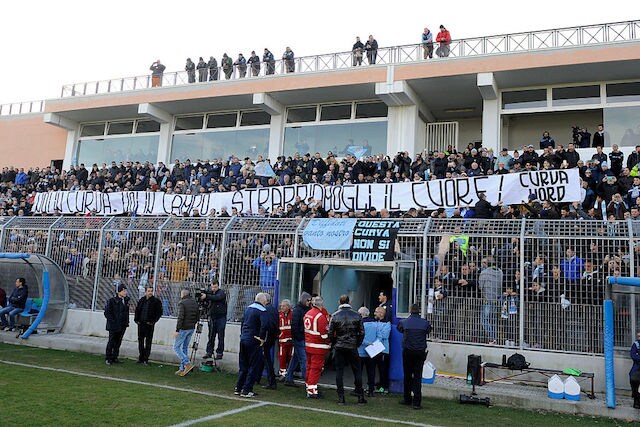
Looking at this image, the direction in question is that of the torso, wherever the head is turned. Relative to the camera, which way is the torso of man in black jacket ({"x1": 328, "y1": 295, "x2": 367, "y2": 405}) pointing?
away from the camera

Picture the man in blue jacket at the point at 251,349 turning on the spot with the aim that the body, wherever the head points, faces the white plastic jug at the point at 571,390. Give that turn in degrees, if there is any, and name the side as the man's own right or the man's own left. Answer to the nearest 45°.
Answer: approximately 45° to the man's own right

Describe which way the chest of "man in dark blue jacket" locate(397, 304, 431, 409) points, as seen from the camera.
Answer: away from the camera

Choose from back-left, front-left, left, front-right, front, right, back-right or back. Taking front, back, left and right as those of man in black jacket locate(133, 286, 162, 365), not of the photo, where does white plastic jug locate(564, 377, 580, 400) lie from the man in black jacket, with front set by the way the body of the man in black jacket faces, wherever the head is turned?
front-left

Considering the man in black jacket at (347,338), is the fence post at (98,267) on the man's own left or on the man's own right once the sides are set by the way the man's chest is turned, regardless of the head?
on the man's own left

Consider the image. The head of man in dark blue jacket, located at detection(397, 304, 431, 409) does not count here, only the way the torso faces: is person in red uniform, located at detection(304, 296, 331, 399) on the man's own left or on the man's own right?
on the man's own left

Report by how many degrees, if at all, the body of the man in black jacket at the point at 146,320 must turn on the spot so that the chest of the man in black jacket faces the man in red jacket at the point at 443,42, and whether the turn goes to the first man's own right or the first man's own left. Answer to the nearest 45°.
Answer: approximately 135° to the first man's own left

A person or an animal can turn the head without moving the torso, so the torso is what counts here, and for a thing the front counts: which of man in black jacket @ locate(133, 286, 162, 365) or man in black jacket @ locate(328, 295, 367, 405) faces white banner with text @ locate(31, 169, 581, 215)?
man in black jacket @ locate(328, 295, 367, 405)

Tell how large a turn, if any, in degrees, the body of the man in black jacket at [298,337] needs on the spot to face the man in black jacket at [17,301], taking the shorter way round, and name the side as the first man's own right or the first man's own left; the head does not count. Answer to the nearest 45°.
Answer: approximately 135° to the first man's own left
